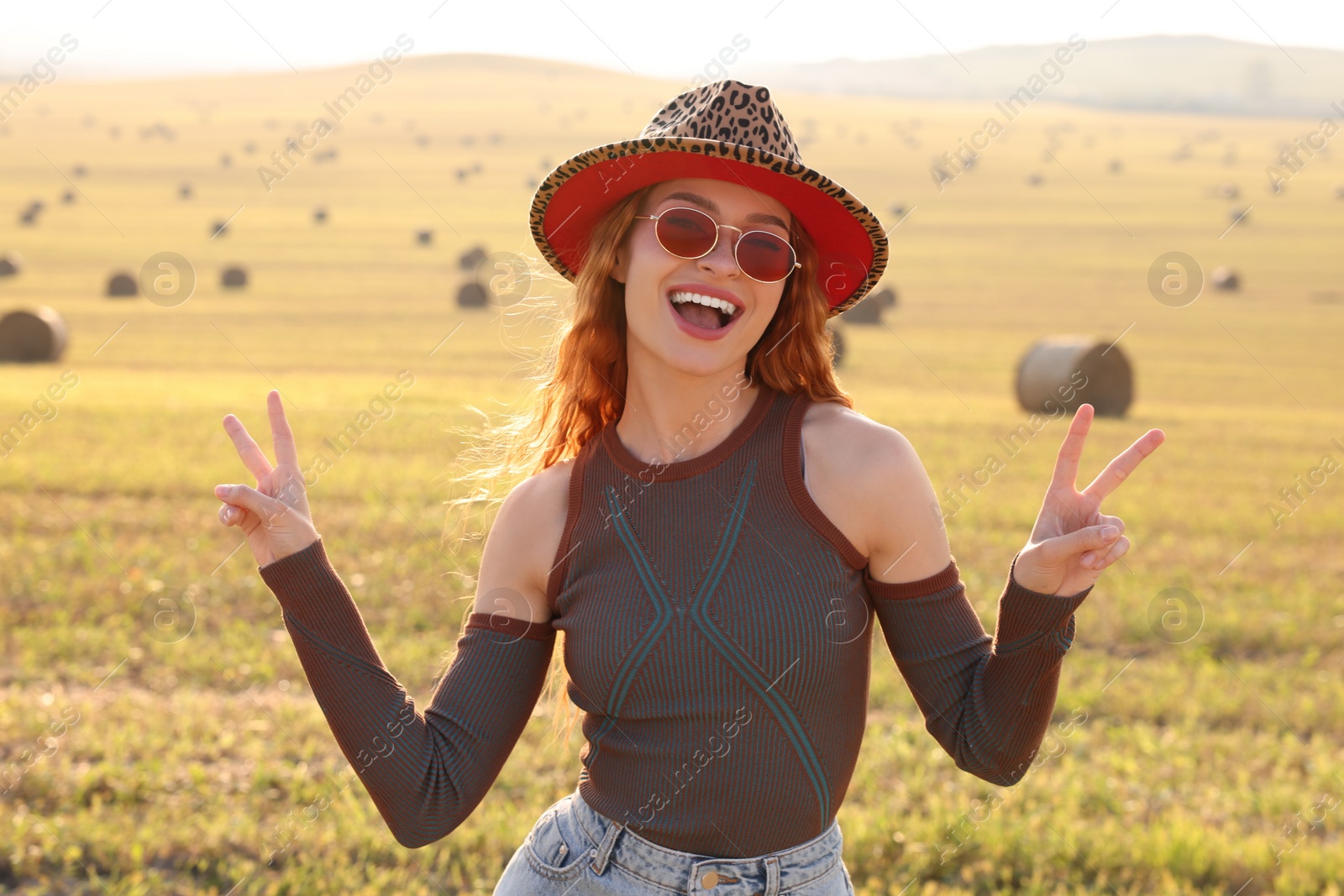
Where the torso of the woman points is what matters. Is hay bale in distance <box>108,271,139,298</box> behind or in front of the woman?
behind

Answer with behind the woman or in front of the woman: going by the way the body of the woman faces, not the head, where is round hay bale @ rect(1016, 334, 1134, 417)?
behind

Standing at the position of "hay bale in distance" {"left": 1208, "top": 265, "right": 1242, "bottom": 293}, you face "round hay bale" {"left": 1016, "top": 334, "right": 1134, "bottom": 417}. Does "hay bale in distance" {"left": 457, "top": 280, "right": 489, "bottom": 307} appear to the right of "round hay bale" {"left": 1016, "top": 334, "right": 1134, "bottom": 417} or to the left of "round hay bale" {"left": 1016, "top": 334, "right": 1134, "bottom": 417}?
right

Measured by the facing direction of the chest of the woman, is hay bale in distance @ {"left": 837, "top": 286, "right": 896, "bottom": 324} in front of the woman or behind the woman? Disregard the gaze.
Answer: behind

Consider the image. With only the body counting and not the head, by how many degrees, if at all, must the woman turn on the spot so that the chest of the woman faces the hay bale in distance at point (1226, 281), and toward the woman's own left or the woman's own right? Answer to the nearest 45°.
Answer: approximately 180°

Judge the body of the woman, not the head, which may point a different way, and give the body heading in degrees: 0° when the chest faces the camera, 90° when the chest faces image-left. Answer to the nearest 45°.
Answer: approximately 0°

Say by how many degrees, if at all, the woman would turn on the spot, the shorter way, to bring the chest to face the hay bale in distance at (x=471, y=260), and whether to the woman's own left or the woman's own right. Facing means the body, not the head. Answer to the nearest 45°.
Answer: approximately 180°

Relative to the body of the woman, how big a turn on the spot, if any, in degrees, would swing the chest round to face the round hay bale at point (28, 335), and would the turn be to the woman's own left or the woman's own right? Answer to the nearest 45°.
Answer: approximately 135° to the woman's own right

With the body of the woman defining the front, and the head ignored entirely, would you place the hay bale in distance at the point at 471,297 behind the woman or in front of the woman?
behind
